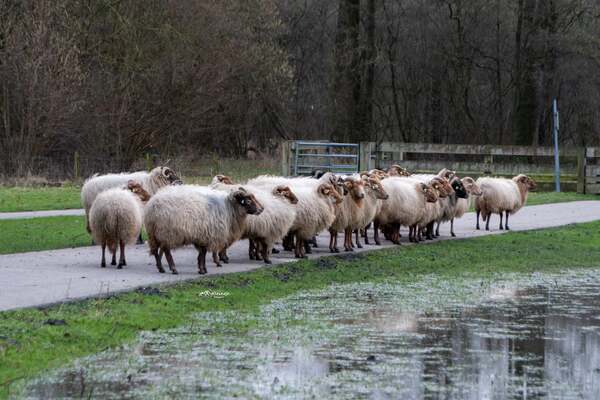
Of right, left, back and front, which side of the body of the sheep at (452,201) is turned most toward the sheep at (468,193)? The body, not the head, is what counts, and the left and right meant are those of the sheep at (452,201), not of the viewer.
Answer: left

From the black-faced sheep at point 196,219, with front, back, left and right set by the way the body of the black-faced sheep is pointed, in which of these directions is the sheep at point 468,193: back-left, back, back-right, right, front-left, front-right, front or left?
front-left

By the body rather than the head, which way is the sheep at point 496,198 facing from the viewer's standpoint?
to the viewer's right

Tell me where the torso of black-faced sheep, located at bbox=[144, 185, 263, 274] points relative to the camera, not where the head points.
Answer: to the viewer's right

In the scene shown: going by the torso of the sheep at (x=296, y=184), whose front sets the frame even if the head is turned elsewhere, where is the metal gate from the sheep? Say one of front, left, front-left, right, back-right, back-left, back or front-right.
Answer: left

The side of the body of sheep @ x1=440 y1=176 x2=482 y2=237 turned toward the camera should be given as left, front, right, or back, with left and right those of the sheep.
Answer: right

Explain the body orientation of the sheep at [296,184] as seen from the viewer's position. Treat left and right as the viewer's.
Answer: facing to the right of the viewer

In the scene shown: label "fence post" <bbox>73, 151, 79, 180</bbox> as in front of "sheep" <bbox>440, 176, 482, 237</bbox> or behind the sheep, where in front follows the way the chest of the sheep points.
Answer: behind

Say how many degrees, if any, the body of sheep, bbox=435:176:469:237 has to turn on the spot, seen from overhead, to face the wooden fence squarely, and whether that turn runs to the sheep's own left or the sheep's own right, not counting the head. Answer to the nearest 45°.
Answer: approximately 135° to the sheep's own left

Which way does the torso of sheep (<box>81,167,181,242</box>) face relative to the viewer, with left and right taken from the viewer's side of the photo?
facing to the right of the viewer

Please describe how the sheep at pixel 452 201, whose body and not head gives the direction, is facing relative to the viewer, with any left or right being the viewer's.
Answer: facing the viewer and to the right of the viewer
